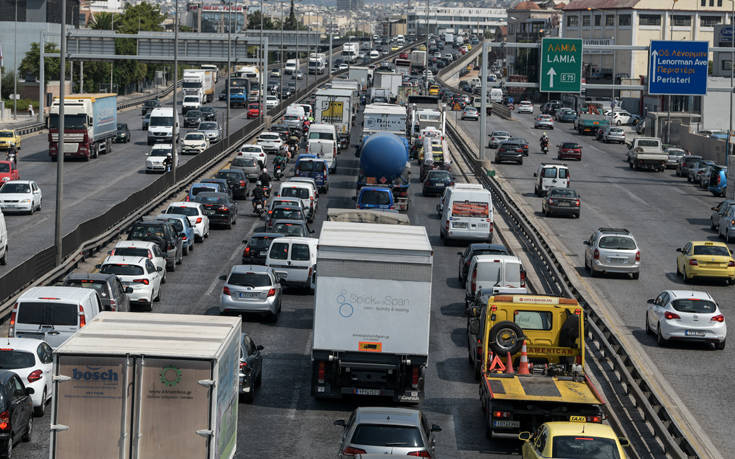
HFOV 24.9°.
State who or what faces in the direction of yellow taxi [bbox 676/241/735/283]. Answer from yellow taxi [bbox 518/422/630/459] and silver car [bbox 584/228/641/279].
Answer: yellow taxi [bbox 518/422/630/459]

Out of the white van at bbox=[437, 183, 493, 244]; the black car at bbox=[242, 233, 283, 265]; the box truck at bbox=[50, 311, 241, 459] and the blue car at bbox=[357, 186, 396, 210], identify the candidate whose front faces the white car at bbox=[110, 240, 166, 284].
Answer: the box truck

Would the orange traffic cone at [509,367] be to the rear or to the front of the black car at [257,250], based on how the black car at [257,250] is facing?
to the rear

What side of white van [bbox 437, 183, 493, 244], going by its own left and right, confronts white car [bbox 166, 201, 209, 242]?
left

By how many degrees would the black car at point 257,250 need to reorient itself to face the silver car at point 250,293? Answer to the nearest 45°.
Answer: approximately 180°

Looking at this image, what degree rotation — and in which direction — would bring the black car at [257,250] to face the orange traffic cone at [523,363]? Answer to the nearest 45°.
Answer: approximately 180°

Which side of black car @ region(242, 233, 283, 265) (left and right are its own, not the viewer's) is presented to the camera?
back

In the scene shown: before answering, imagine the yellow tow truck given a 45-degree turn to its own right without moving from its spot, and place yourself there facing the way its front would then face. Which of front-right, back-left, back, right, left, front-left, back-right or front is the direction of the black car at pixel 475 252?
front-left

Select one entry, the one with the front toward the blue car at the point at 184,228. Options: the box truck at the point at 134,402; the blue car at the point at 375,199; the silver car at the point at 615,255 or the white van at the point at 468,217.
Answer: the box truck

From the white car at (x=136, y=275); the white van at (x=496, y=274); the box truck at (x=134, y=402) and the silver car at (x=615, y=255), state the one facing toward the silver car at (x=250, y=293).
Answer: the box truck

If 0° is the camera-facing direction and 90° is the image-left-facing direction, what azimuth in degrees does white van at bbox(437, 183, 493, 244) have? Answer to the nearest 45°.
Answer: approximately 180°

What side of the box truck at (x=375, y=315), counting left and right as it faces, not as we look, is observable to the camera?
back

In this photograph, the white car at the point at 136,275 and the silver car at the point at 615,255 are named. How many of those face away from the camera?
2

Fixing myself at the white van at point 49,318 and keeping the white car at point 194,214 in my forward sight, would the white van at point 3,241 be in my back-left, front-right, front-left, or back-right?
front-left

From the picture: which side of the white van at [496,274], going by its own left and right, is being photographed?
back

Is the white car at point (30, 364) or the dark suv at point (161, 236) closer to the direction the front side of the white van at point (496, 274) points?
the dark suv

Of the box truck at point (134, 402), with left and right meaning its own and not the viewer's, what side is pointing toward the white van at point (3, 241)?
front

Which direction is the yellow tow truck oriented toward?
away from the camera

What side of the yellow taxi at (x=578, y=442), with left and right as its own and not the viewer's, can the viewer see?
back
